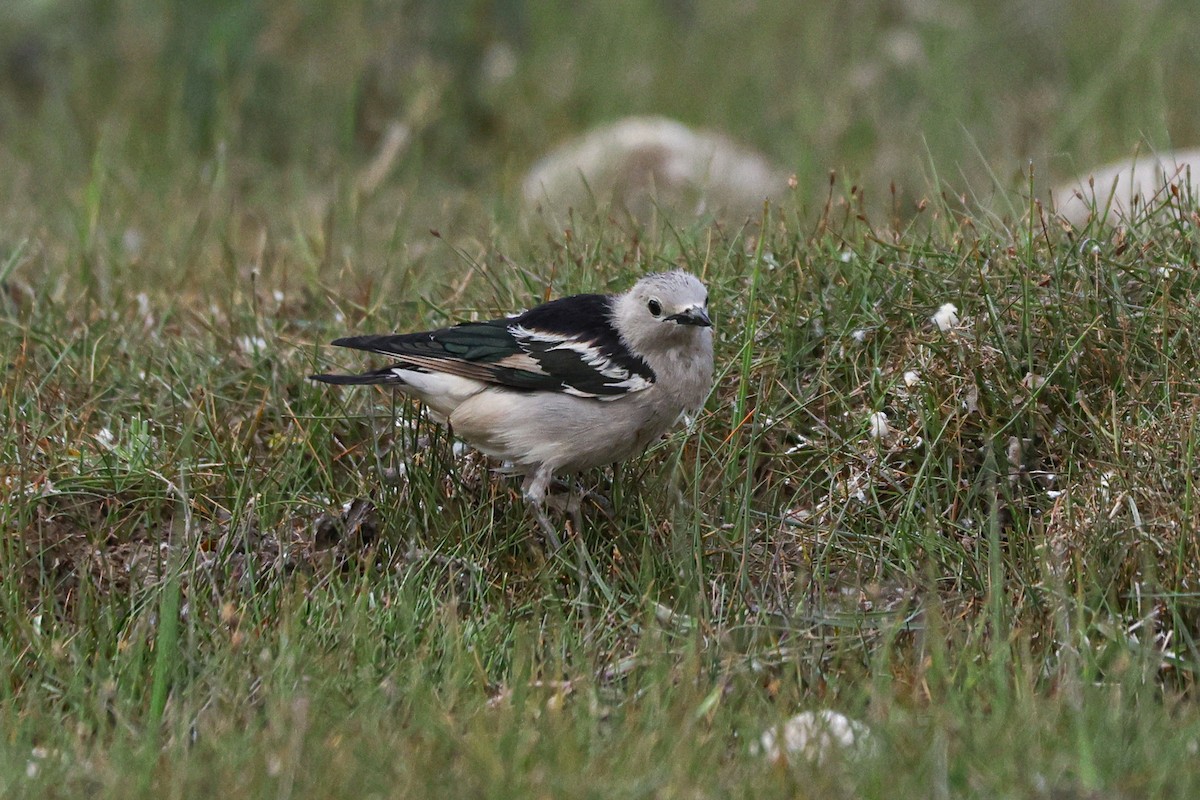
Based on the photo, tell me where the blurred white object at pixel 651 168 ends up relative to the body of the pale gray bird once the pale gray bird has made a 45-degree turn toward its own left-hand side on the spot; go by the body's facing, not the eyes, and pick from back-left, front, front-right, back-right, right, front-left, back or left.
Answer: front-left

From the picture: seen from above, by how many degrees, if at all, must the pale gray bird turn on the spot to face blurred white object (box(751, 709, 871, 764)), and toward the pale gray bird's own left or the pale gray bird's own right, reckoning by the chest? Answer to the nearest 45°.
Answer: approximately 90° to the pale gray bird's own right

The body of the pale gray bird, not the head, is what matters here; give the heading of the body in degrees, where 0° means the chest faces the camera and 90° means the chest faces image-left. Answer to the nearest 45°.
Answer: approximately 270°
